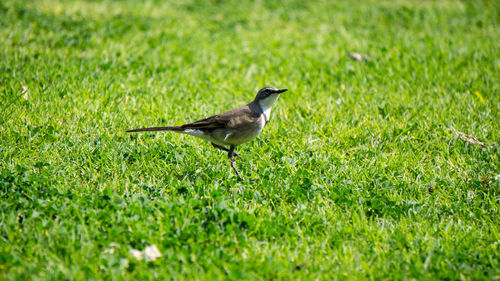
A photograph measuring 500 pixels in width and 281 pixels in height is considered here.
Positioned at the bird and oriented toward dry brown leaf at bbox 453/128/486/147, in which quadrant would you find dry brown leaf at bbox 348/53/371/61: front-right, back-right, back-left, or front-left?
front-left

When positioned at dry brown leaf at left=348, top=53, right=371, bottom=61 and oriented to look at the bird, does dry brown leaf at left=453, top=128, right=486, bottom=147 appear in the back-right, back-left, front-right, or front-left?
front-left

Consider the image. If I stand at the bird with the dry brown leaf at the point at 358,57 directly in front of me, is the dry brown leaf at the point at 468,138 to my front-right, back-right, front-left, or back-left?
front-right

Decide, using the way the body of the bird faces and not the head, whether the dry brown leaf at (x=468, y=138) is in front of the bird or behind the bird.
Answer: in front

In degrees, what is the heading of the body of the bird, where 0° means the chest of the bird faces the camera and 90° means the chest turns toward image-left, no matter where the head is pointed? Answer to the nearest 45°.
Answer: approximately 270°

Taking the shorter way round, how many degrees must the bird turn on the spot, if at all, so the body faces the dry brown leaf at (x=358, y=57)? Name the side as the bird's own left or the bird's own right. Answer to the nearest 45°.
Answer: approximately 45° to the bird's own left
